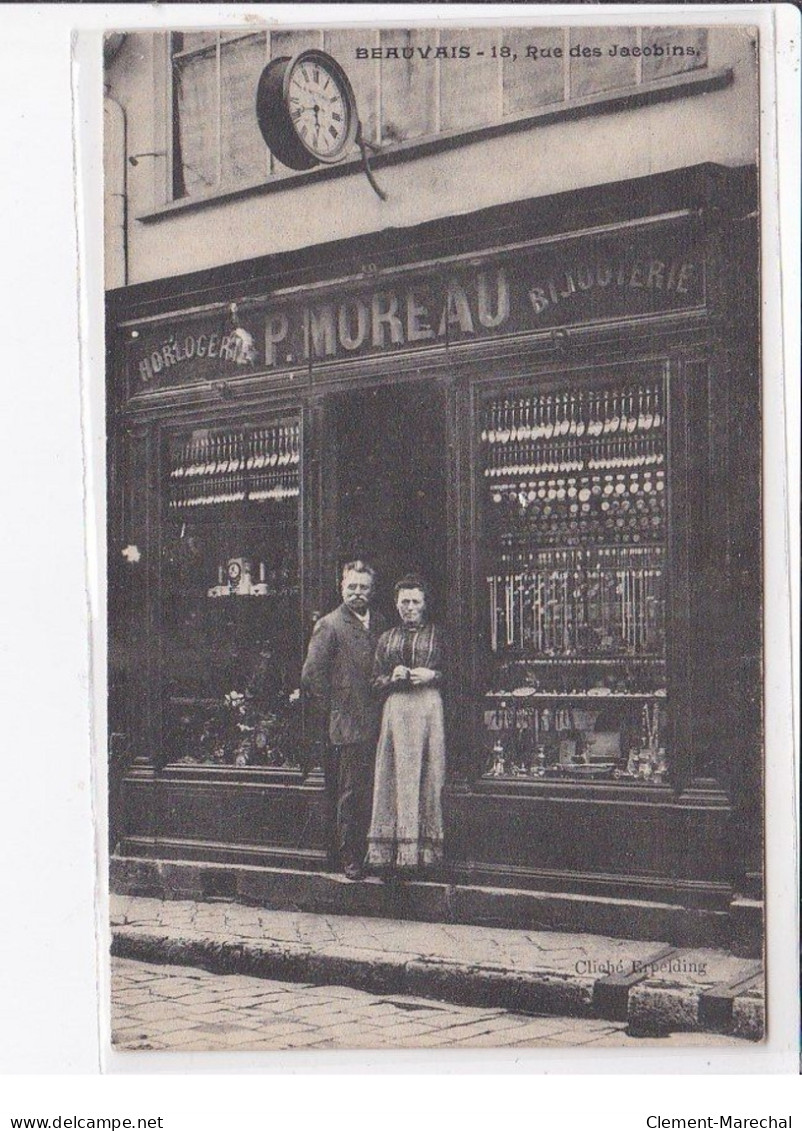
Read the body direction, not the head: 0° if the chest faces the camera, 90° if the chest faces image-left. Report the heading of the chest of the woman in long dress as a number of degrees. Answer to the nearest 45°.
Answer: approximately 0°

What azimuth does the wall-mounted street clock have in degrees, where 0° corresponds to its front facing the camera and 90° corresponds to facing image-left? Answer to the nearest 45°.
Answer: approximately 315°
